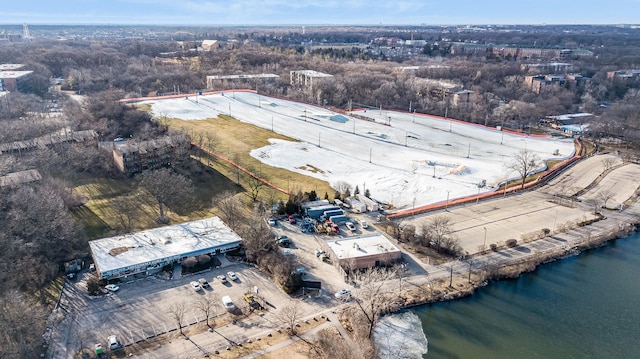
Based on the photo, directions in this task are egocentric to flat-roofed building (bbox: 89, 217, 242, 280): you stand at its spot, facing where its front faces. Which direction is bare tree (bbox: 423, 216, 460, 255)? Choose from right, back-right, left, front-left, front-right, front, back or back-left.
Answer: front-left

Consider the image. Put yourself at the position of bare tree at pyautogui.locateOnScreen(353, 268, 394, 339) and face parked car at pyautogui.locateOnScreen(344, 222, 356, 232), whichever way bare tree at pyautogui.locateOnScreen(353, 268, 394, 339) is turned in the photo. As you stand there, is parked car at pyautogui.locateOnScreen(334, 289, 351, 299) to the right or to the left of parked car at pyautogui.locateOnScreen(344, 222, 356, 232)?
left

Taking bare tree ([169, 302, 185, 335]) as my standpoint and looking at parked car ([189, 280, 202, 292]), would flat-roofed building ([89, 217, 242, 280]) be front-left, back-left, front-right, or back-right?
front-left

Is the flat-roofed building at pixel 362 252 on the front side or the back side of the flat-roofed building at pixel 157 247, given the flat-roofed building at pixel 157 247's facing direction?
on the front side

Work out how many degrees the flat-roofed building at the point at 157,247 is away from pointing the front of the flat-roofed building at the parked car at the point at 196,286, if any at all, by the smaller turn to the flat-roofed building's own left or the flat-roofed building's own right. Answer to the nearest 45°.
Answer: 0° — it already faces it

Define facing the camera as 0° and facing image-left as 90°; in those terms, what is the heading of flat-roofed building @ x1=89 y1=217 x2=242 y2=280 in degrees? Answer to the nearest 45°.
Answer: approximately 315°

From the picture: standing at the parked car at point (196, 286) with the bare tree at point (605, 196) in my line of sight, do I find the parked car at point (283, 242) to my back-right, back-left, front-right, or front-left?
front-left

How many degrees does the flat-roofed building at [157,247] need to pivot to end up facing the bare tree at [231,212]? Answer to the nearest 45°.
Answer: approximately 90° to its left

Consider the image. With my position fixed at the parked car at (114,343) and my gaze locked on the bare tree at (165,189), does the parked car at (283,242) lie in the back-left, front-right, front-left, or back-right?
front-right

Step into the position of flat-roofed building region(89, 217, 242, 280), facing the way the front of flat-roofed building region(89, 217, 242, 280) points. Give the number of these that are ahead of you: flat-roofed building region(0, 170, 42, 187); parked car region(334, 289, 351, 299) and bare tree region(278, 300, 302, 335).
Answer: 2

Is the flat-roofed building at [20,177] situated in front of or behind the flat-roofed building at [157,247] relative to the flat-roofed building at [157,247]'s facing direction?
behind

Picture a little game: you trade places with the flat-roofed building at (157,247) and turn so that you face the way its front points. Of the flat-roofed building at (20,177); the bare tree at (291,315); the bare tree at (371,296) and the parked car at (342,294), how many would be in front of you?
3
